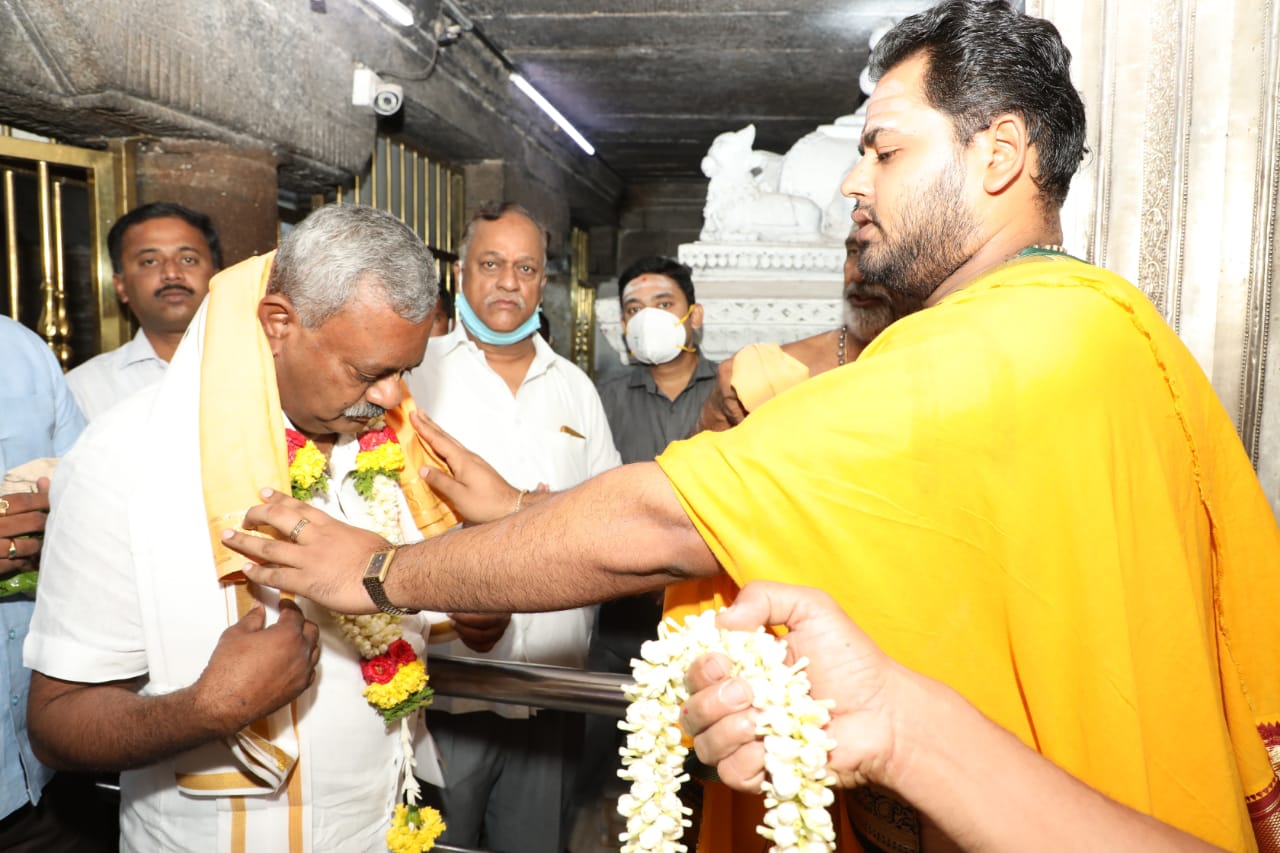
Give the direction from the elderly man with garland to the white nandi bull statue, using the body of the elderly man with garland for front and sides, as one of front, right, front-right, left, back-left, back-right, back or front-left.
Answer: left

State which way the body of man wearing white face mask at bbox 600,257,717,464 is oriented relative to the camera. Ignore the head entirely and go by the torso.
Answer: toward the camera

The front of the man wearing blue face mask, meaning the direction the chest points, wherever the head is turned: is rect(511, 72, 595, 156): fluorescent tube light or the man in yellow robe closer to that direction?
the man in yellow robe

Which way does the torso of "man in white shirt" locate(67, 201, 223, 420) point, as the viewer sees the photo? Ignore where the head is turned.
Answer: toward the camera

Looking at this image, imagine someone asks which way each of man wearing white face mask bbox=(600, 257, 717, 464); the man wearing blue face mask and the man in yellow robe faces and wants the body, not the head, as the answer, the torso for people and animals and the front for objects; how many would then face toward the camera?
2

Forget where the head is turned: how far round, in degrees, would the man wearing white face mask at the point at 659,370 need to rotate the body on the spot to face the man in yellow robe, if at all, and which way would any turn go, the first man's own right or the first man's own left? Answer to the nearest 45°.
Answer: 0° — they already face them

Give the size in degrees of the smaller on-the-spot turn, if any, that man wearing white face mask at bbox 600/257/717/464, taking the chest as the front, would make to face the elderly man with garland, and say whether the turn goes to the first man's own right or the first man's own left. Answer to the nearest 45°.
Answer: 0° — they already face them

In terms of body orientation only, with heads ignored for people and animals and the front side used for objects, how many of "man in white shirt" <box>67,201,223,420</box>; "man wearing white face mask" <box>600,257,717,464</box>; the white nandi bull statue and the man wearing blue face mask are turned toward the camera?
3
